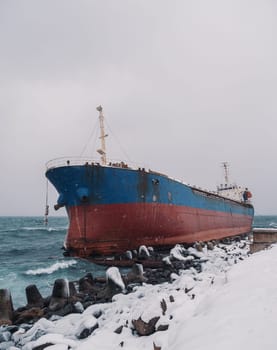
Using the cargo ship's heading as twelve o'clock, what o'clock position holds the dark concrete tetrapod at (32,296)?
The dark concrete tetrapod is roughly at 11 o'clock from the cargo ship.

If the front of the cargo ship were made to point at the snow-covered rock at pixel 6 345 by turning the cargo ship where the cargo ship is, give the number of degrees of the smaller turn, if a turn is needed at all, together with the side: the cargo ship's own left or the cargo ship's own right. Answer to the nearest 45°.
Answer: approximately 45° to the cargo ship's own left

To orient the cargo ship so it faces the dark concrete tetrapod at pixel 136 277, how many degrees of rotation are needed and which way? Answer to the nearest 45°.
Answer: approximately 45° to its left

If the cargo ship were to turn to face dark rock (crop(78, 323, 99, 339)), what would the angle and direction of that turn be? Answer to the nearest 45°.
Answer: approximately 45° to its left

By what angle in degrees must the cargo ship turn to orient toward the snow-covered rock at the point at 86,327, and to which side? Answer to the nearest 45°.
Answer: approximately 45° to its left

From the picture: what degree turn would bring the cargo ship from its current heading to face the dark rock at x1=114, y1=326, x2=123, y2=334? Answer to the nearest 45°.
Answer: approximately 45° to its left

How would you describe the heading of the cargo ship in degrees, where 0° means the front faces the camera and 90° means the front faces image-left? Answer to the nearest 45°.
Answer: approximately 45°

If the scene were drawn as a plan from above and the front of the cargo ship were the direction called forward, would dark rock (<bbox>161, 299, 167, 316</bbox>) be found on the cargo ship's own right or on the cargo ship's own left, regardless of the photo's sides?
on the cargo ship's own left
